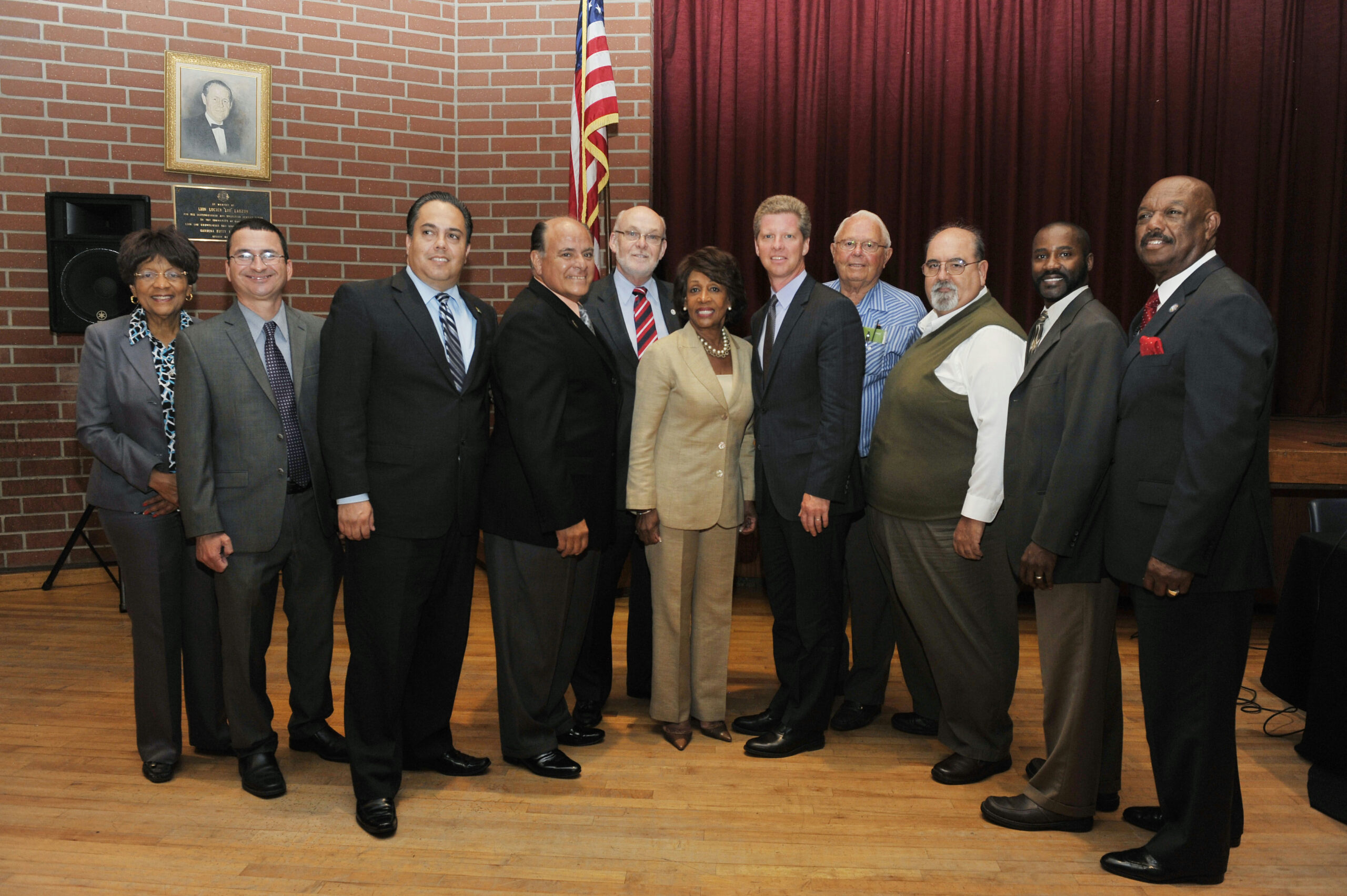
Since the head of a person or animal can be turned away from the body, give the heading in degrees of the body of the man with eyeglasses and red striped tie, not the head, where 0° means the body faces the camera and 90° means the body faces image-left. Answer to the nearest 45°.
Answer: approximately 0°

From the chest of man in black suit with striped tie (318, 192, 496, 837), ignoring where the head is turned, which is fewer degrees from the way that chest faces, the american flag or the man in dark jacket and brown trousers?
the man in dark jacket and brown trousers

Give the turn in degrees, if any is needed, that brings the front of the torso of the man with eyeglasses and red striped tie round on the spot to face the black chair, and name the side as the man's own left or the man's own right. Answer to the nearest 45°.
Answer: approximately 90° to the man's own left

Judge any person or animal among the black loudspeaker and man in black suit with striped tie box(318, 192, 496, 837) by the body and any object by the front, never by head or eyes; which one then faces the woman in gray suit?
the black loudspeaker

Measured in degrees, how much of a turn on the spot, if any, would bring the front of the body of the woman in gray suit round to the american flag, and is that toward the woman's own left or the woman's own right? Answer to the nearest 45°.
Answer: approximately 90° to the woman's own left

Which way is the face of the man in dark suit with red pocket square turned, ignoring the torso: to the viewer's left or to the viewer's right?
to the viewer's left

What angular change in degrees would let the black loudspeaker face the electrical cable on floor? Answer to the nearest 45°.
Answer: approximately 45° to its left
